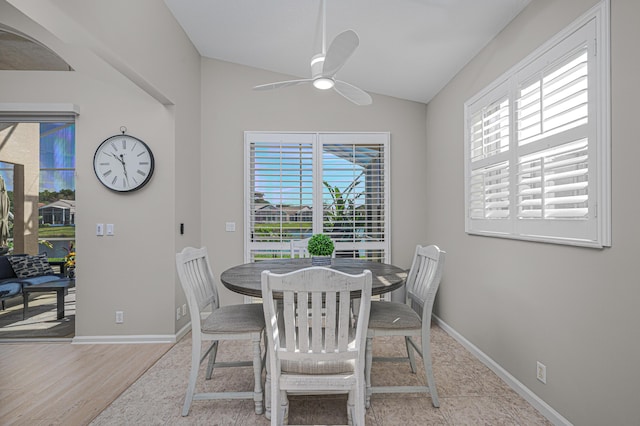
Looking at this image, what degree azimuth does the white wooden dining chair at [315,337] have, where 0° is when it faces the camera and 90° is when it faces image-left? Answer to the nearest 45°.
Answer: approximately 180°

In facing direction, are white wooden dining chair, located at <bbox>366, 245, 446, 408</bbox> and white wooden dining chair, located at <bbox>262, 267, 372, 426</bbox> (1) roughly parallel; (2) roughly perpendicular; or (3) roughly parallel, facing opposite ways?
roughly perpendicular

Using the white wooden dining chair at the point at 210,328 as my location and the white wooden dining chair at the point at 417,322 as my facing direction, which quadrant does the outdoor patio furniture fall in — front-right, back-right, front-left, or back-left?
back-left

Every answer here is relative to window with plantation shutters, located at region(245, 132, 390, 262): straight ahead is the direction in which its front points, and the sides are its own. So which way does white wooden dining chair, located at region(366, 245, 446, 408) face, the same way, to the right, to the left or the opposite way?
to the right

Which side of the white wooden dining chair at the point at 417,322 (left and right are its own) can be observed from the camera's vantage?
left

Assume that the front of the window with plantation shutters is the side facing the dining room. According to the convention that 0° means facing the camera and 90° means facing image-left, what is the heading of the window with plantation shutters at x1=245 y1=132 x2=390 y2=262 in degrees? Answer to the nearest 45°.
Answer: approximately 0°

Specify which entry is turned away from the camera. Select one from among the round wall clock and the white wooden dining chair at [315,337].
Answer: the white wooden dining chair

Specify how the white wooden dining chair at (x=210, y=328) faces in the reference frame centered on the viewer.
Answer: facing to the right of the viewer

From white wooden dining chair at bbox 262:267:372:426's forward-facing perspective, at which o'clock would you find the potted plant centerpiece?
The potted plant centerpiece is roughly at 12 o'clock from the white wooden dining chair.

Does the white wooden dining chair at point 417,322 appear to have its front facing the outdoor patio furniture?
yes

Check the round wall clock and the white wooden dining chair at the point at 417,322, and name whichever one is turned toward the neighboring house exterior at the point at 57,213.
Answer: the white wooden dining chair

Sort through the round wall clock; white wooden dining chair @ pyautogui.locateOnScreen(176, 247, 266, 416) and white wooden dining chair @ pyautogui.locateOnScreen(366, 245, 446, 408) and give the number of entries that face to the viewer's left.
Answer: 1

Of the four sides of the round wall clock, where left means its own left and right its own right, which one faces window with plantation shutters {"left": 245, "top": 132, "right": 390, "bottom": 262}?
left

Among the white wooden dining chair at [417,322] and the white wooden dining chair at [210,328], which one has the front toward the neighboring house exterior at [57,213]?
the white wooden dining chair at [417,322]

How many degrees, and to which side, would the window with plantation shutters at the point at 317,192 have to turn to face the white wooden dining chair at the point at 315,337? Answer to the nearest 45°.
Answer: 0° — it already faces it
